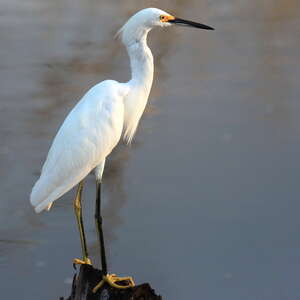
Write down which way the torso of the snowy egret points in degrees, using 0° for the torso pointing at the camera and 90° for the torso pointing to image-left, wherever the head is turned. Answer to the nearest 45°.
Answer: approximately 270°
